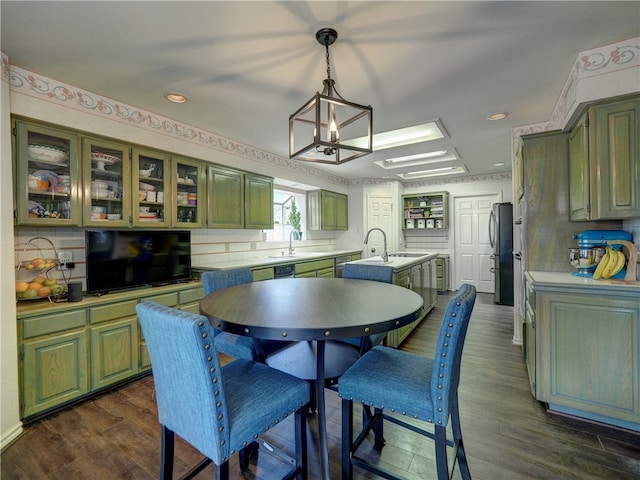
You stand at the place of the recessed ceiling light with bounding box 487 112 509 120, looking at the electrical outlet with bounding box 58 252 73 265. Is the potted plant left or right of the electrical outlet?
right

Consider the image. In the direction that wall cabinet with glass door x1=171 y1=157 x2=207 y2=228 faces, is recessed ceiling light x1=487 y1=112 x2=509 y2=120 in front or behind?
in front

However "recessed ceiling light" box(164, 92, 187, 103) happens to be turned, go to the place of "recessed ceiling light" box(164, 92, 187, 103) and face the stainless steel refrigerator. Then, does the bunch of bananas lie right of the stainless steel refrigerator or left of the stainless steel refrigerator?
right

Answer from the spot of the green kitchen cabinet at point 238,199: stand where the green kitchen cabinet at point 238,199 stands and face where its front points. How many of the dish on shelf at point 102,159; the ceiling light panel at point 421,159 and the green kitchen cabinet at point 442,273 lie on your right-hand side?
1

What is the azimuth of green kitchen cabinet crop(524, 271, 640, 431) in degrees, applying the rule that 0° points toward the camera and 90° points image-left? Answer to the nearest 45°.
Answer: approximately 90°

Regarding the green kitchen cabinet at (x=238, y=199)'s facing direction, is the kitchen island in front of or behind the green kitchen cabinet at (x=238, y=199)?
in front

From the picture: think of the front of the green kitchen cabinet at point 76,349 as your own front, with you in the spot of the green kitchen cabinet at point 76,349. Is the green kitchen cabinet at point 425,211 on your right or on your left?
on your left

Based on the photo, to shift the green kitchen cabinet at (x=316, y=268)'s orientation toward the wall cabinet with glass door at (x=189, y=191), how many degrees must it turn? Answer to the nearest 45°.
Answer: approximately 90° to its right

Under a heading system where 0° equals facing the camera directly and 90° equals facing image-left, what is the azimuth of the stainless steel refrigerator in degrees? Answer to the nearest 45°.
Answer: approximately 90°

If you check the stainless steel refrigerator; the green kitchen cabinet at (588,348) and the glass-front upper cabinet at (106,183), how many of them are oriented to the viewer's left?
2

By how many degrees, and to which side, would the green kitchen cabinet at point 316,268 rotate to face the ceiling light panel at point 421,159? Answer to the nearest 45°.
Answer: approximately 45° to its left

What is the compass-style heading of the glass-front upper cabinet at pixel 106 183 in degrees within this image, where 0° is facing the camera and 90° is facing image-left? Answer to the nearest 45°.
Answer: approximately 315°

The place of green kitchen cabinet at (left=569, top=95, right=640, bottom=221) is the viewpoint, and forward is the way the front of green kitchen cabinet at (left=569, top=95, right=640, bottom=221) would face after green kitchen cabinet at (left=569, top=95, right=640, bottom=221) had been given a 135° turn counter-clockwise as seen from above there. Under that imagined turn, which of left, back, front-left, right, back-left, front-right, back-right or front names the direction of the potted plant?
back

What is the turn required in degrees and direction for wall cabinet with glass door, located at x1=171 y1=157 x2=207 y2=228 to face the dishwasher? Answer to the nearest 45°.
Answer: approximately 45° to its left

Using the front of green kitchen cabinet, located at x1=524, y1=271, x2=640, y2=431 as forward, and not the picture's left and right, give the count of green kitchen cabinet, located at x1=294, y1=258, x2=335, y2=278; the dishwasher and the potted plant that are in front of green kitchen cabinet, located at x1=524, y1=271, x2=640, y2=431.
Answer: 3

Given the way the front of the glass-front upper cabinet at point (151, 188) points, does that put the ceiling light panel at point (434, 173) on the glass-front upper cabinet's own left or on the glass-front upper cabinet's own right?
on the glass-front upper cabinet's own left

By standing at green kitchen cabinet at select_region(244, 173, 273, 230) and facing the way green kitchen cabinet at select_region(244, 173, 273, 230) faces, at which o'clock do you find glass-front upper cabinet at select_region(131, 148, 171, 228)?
The glass-front upper cabinet is roughly at 3 o'clock from the green kitchen cabinet.

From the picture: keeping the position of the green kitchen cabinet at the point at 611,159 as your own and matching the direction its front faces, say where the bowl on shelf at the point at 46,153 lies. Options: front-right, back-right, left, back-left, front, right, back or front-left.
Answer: front

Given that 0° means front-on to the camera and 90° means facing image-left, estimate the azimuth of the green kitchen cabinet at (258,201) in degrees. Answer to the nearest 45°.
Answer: approximately 315°

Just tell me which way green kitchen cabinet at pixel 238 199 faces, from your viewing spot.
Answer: facing the viewer and to the right of the viewer

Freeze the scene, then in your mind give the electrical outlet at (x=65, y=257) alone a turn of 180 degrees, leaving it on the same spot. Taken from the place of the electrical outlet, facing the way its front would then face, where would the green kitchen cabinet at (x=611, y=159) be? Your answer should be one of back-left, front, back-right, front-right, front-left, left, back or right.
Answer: back

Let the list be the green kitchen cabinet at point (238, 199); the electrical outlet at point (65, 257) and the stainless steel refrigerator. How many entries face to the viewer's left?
1

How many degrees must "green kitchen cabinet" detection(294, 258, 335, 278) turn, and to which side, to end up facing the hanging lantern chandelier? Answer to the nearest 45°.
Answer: approximately 45° to its right
